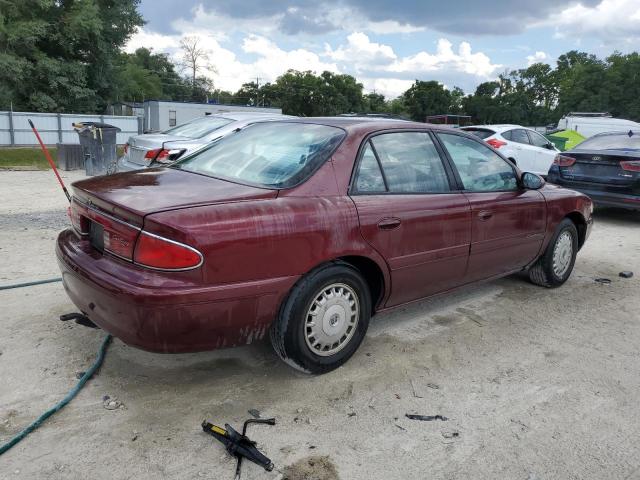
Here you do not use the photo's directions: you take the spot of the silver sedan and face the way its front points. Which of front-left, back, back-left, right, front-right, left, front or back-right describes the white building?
front-left

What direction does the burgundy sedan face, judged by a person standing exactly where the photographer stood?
facing away from the viewer and to the right of the viewer

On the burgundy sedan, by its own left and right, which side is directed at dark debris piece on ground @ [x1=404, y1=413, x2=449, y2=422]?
right

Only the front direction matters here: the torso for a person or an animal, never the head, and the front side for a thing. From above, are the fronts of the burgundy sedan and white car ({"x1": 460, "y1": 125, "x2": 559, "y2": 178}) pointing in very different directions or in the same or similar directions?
same or similar directions

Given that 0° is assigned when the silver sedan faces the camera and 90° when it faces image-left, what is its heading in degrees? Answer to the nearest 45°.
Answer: approximately 225°

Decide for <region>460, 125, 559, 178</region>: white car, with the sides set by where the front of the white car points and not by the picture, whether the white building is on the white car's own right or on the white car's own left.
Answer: on the white car's own left

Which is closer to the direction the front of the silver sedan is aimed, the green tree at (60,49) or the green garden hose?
the green tree

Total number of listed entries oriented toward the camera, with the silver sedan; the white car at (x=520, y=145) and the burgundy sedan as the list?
0

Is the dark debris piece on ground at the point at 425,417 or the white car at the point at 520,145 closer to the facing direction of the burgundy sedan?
the white car

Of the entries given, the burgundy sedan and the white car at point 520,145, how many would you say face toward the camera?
0

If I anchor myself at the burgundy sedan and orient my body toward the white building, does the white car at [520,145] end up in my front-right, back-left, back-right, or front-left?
front-right

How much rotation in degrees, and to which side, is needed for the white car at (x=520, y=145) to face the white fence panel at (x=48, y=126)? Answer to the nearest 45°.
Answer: approximately 135° to its left

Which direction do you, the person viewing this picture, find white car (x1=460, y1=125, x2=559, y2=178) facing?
facing away from the viewer and to the right of the viewer

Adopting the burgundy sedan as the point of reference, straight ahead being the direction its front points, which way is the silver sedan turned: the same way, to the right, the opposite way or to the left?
the same way
